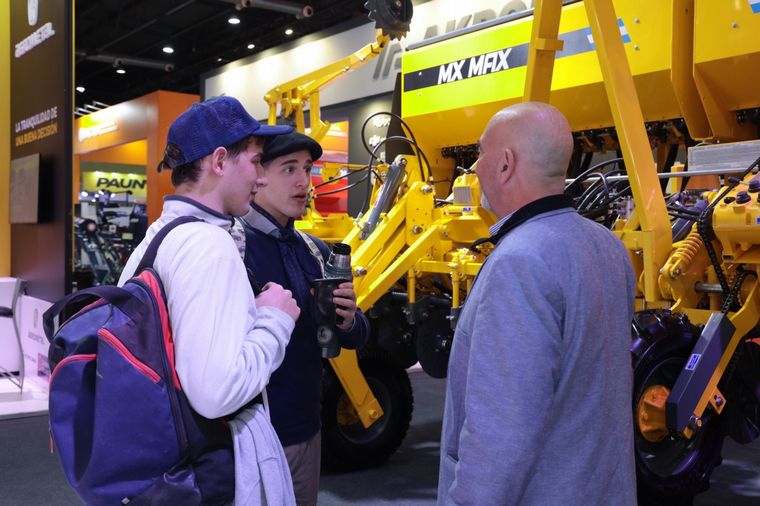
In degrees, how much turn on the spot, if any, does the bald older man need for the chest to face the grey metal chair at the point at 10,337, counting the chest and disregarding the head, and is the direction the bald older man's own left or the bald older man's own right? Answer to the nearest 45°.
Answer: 0° — they already face it

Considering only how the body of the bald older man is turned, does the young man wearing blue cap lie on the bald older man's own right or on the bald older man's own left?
on the bald older man's own left

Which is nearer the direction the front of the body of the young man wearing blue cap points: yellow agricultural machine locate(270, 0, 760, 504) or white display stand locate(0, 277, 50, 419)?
the yellow agricultural machine

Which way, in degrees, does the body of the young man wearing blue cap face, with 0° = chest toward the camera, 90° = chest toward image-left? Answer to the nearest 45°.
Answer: approximately 270°

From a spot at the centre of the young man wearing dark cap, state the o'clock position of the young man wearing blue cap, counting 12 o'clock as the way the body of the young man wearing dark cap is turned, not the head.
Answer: The young man wearing blue cap is roughly at 2 o'clock from the young man wearing dark cap.

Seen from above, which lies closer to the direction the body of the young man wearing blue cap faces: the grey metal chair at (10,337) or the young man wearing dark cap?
the young man wearing dark cap

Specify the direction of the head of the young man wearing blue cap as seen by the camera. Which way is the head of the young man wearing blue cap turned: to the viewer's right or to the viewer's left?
to the viewer's right

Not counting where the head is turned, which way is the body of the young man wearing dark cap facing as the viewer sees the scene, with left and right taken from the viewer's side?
facing the viewer and to the right of the viewer

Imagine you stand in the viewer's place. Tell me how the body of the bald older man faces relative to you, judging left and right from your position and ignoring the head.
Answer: facing away from the viewer and to the left of the viewer

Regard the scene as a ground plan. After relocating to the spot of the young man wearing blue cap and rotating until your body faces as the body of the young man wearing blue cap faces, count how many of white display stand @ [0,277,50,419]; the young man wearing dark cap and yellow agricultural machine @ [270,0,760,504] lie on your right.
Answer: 0

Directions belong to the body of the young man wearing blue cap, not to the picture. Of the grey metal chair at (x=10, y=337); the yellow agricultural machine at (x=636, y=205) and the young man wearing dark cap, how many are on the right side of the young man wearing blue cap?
0

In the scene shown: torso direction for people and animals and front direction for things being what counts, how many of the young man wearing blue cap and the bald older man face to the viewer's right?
1
